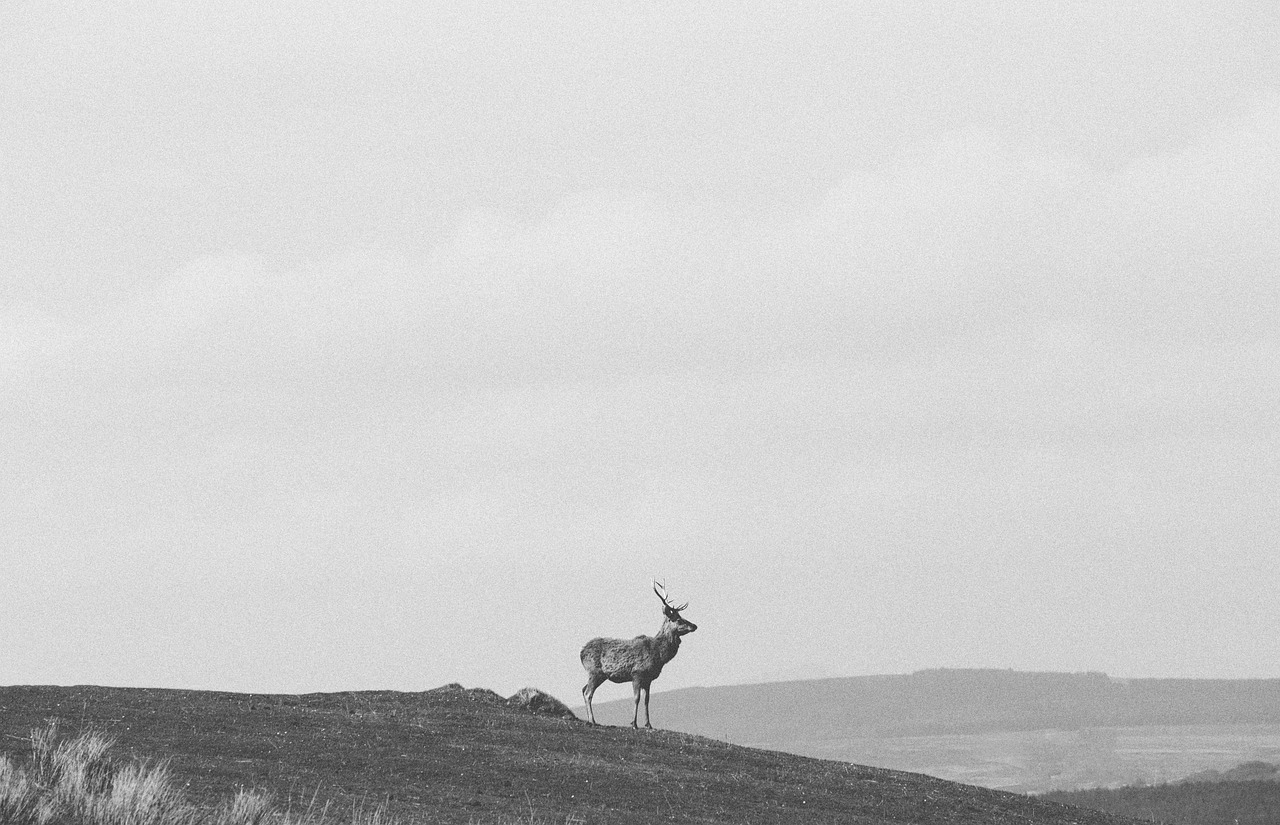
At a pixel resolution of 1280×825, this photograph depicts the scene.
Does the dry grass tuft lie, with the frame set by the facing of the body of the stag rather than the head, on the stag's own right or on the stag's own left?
on the stag's own right

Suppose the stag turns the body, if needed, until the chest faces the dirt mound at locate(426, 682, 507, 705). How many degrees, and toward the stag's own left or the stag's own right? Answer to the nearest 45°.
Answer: approximately 180°

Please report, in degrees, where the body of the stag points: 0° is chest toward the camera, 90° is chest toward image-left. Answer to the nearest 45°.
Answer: approximately 270°

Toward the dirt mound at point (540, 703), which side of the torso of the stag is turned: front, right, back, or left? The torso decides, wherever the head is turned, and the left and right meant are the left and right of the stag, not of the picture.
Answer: back
